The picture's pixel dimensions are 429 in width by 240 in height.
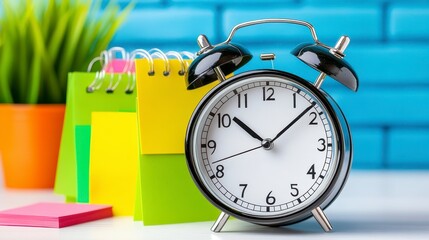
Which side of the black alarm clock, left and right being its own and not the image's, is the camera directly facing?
front

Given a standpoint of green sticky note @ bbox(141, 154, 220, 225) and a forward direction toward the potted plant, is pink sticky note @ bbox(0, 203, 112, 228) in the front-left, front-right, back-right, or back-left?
front-left

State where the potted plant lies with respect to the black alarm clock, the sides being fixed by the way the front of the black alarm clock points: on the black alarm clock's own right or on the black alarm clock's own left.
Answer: on the black alarm clock's own right

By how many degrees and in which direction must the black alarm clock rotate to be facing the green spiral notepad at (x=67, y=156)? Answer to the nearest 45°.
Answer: approximately 135° to its right
